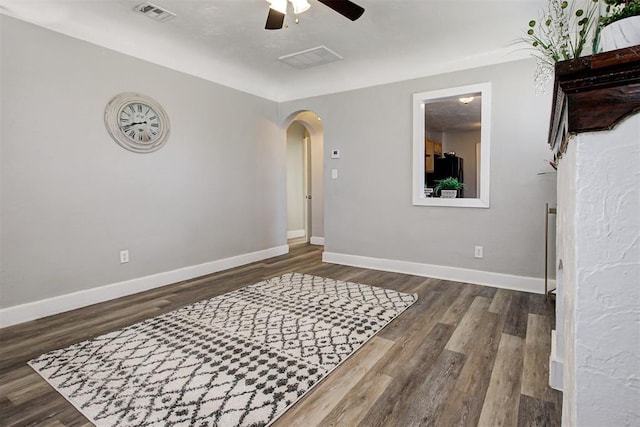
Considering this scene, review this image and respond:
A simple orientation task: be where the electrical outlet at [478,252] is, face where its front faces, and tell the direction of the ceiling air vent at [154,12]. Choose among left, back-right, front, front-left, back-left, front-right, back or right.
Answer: front-right

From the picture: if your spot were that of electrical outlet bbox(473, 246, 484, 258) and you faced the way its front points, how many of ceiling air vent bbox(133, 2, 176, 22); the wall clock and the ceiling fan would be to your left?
0

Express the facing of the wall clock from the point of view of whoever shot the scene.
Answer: facing the viewer and to the right of the viewer

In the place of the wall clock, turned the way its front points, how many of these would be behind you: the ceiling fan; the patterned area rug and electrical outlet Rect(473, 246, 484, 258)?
0

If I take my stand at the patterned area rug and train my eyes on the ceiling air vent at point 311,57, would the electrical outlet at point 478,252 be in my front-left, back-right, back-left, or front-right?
front-right

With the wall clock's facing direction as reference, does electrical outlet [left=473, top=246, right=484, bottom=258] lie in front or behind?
in front

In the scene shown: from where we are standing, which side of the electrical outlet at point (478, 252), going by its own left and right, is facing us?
front

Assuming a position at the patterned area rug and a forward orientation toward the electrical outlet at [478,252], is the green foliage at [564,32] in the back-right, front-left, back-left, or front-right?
front-right

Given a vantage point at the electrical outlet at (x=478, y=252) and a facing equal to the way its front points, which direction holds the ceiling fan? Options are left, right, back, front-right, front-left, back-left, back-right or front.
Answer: front-right

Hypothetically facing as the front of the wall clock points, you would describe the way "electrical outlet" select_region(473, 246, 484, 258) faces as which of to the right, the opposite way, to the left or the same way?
to the right

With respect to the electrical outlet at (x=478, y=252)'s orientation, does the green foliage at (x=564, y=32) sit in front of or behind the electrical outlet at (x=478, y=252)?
in front

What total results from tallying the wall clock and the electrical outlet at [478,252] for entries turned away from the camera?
0
